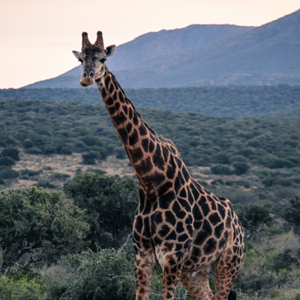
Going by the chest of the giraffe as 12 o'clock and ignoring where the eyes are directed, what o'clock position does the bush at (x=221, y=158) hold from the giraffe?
The bush is roughly at 5 o'clock from the giraffe.

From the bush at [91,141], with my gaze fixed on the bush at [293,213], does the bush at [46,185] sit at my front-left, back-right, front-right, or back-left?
front-right

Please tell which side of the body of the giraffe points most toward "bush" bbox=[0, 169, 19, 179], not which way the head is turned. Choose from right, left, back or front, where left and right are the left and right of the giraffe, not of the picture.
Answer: right

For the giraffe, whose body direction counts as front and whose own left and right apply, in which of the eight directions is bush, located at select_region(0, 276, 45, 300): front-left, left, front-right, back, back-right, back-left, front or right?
right

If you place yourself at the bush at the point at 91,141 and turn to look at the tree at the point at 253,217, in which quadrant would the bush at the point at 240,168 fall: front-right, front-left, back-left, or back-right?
front-left

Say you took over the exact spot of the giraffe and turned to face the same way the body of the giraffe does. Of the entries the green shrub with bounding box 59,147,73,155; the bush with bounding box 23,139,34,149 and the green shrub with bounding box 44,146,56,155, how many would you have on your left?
0

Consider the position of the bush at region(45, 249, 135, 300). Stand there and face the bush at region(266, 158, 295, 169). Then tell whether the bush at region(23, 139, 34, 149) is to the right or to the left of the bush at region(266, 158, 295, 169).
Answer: left

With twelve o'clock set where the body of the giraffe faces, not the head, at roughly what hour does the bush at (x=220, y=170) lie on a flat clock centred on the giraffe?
The bush is roughly at 5 o'clock from the giraffe.

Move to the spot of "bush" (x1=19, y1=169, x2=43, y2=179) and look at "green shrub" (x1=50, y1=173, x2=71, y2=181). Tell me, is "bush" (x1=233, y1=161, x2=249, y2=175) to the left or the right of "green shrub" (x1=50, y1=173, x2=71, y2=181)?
left

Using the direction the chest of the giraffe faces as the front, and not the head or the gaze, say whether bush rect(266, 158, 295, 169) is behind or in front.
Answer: behind

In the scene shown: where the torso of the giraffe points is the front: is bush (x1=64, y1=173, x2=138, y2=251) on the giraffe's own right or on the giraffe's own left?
on the giraffe's own right

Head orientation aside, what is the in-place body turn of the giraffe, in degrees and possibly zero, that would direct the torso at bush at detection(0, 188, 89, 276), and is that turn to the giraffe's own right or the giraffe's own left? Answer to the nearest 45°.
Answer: approximately 90° to the giraffe's own right

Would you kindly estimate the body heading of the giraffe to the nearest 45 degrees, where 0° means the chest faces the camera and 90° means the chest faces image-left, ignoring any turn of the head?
approximately 45°

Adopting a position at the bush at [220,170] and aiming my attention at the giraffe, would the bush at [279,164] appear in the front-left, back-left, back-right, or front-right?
back-left

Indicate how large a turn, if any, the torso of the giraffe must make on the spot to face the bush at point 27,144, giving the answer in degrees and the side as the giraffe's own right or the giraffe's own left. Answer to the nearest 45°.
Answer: approximately 135° to the giraffe's own right

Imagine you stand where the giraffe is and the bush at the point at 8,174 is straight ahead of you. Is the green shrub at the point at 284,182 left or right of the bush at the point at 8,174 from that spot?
right
